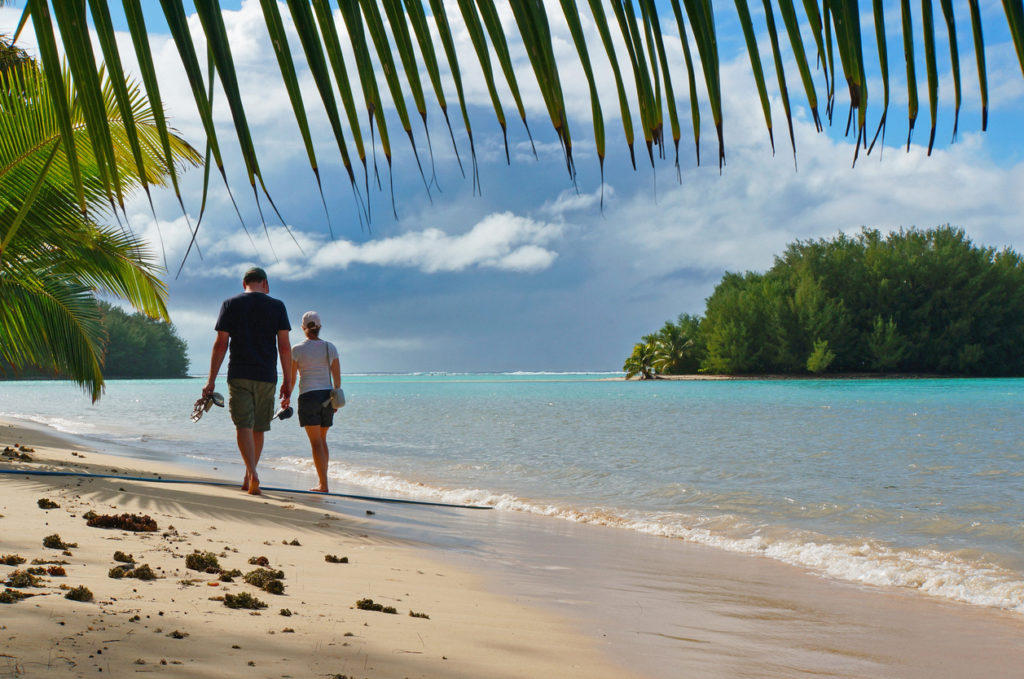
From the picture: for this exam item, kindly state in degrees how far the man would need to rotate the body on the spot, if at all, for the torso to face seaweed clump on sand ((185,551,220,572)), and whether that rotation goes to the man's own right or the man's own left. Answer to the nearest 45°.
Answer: approximately 180°

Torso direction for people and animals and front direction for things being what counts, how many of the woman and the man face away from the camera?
2

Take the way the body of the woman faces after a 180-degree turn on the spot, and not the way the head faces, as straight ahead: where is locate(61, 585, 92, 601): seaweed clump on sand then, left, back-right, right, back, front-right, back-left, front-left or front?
front

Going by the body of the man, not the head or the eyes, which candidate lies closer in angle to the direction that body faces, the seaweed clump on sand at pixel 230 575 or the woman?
the woman

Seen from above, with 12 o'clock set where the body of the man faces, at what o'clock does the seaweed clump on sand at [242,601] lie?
The seaweed clump on sand is roughly at 6 o'clock from the man.

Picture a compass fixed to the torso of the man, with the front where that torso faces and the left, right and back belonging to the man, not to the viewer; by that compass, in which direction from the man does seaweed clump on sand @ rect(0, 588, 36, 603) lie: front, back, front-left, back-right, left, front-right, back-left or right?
back

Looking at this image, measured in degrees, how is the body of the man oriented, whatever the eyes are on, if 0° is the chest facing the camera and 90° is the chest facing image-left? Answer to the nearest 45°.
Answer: approximately 180°

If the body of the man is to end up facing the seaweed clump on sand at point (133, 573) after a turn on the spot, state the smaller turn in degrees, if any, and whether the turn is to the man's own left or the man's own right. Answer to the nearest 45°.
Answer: approximately 180°

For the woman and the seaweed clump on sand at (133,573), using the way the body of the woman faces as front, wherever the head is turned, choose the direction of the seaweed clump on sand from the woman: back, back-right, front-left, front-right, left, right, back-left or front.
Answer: back

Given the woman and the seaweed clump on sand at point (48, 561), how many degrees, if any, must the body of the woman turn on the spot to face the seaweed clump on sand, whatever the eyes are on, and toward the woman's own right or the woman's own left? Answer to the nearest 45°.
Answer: approximately 180°

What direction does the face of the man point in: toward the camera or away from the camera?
away from the camera

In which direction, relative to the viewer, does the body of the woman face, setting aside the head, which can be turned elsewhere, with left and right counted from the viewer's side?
facing away from the viewer

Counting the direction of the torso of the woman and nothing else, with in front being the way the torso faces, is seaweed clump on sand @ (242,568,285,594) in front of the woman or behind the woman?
behind
